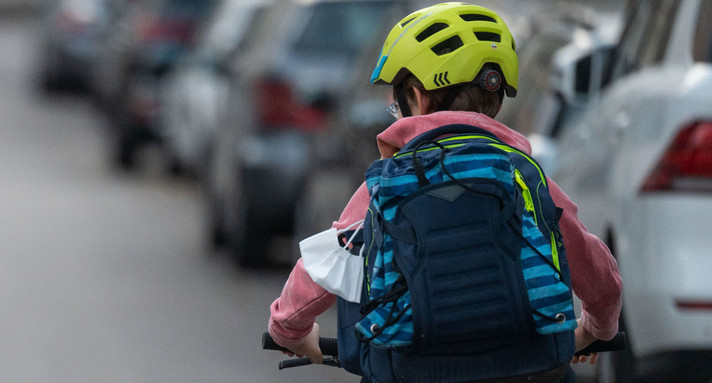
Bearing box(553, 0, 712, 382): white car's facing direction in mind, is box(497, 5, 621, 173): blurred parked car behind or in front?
in front

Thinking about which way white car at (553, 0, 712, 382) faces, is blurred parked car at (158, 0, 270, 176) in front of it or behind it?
in front

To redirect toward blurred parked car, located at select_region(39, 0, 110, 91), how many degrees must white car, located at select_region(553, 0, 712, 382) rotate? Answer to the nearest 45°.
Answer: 0° — it already faces it

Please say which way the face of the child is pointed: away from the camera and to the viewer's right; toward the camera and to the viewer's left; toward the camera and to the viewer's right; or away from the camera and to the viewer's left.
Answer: away from the camera and to the viewer's left

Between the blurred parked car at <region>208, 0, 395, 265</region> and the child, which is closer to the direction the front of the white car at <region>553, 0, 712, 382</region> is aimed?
the blurred parked car

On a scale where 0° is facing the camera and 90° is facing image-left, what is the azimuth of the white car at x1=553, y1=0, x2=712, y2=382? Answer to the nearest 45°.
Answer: approximately 135°

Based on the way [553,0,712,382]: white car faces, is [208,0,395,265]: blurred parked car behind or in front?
in front

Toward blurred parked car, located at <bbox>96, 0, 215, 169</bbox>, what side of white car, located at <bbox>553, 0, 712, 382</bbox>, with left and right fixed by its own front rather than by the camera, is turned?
front

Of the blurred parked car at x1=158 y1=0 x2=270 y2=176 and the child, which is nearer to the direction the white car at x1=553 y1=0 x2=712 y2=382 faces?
the blurred parked car
